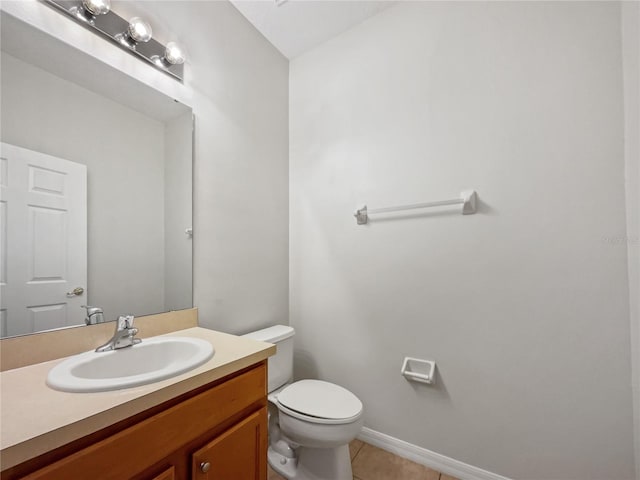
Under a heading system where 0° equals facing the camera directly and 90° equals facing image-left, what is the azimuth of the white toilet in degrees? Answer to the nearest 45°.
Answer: approximately 315°

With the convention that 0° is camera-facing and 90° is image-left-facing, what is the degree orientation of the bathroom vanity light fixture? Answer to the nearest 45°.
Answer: approximately 315°

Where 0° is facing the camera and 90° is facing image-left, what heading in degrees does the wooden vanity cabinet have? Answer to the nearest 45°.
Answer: approximately 315°
